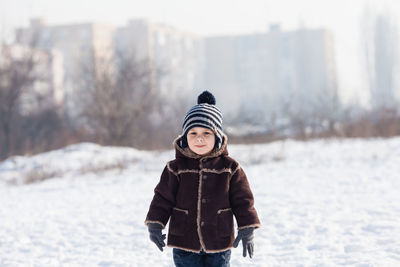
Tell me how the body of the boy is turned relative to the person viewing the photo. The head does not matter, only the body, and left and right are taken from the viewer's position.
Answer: facing the viewer

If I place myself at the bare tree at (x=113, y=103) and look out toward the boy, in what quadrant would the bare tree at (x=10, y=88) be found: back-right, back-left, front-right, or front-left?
back-right

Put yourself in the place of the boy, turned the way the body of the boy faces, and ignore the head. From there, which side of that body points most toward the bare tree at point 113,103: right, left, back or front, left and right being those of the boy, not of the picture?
back

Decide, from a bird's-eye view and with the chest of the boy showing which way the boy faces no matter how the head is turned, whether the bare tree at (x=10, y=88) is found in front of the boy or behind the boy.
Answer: behind
